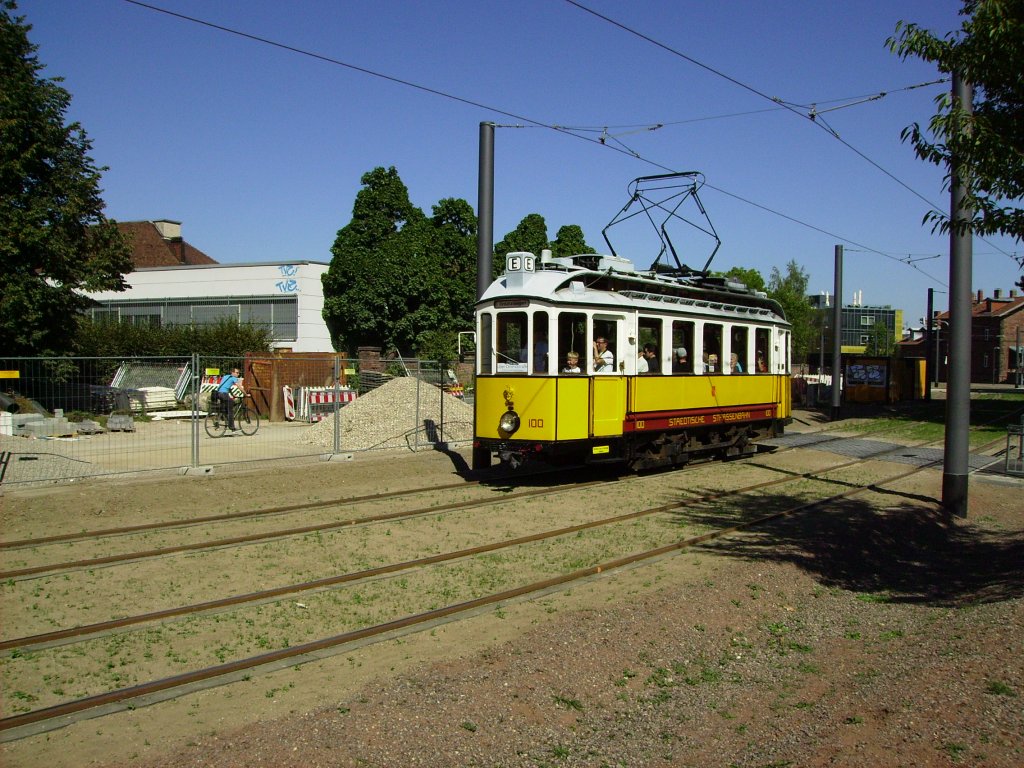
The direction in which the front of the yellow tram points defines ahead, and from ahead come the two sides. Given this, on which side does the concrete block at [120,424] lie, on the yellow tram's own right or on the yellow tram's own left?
on the yellow tram's own right
